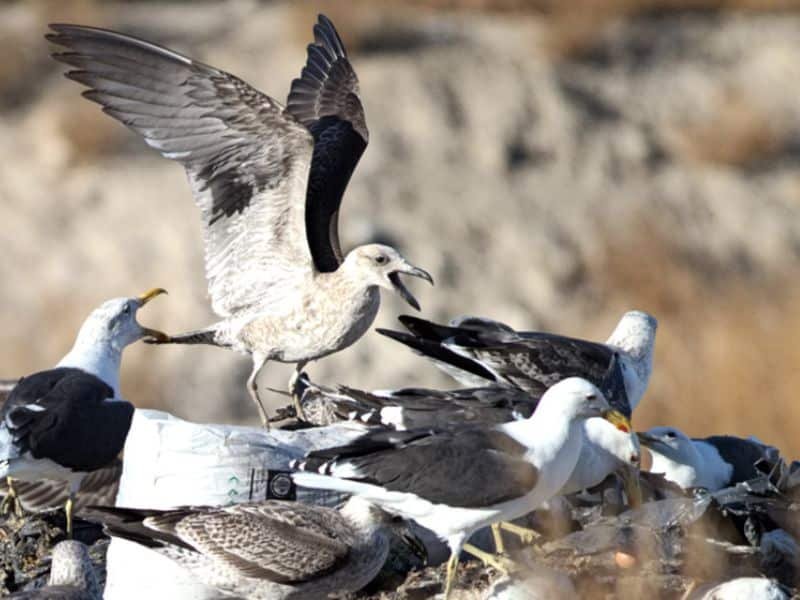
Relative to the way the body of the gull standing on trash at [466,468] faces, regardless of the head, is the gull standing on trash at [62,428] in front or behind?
behind

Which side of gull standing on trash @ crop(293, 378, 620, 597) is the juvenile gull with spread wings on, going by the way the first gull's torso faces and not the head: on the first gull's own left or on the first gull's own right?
on the first gull's own left

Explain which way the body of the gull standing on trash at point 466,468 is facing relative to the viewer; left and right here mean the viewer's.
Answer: facing to the right of the viewer
